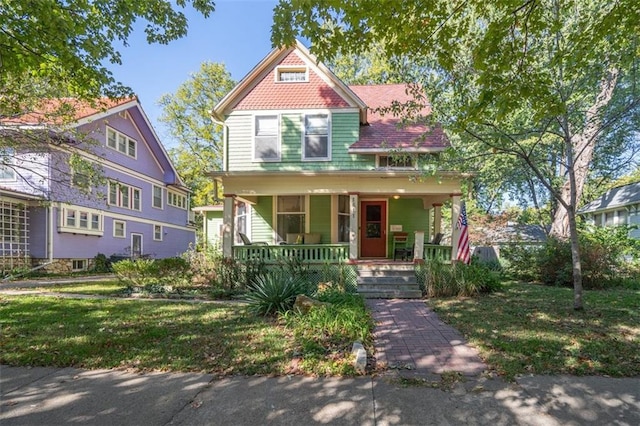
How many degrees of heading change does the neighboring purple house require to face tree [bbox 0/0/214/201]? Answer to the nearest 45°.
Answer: approximately 45° to its left

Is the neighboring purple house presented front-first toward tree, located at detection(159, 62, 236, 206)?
no

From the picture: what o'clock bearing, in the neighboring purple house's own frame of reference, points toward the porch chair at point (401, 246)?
The porch chair is roughly at 9 o'clock from the neighboring purple house.

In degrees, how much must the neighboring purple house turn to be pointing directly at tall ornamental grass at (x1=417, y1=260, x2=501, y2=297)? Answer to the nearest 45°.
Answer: approximately 90° to its left

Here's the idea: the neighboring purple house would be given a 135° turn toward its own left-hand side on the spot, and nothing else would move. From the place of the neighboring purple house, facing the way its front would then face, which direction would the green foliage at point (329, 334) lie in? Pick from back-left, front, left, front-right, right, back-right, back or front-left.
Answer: right

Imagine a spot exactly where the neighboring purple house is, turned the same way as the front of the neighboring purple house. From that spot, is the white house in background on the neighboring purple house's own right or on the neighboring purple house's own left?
on the neighboring purple house's own left

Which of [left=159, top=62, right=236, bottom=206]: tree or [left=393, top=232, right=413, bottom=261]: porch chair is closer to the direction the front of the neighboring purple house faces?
the porch chair

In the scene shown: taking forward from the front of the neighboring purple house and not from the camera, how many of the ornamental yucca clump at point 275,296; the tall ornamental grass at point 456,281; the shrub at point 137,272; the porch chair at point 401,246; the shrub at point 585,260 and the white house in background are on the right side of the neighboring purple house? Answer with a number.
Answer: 0

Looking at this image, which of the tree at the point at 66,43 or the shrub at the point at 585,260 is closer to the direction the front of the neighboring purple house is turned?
the tree

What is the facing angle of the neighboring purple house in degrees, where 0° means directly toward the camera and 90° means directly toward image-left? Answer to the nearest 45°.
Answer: approximately 45°

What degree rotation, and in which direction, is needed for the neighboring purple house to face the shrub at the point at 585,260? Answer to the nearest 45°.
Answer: approximately 90° to its left

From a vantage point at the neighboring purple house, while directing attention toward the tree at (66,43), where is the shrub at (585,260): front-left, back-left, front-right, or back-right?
front-left

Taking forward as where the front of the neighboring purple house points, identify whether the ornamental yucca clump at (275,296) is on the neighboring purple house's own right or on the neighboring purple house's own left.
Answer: on the neighboring purple house's own left
